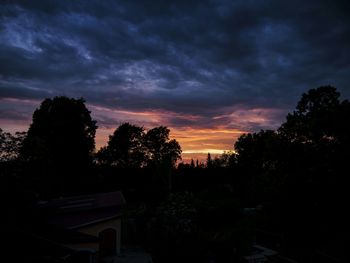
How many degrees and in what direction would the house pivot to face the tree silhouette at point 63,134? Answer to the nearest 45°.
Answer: approximately 135° to its left

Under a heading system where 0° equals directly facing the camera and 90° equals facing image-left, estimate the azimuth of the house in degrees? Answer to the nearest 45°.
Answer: approximately 315°
